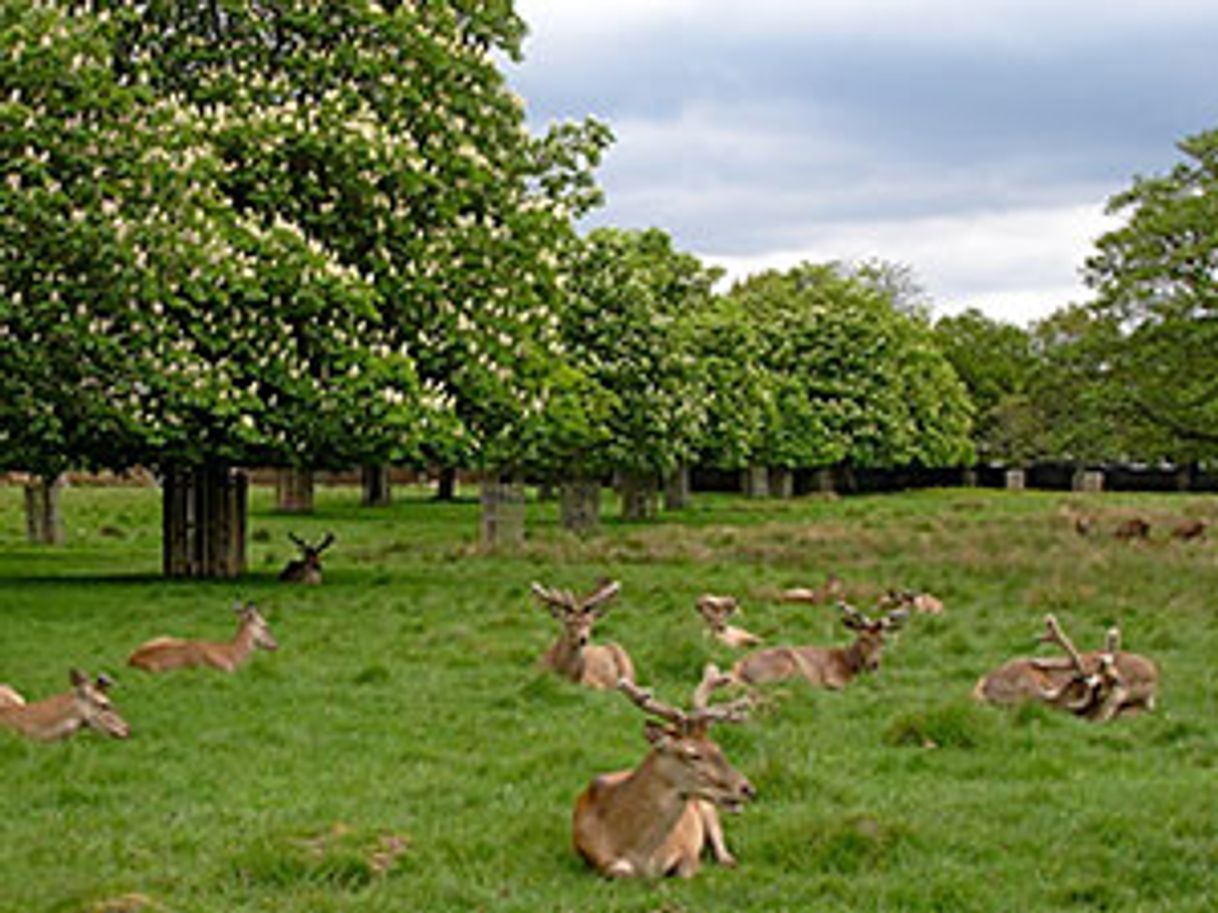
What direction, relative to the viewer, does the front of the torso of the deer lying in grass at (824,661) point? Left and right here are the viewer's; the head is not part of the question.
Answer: facing to the right of the viewer

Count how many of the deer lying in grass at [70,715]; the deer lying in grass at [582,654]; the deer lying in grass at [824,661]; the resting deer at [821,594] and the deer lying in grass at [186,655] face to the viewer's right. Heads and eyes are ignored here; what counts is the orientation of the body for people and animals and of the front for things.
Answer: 4

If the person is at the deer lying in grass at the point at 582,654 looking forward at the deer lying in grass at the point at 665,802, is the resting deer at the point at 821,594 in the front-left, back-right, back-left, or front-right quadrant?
back-left

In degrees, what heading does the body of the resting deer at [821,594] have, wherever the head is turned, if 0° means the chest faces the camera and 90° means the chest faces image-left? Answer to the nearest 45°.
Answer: approximately 270°

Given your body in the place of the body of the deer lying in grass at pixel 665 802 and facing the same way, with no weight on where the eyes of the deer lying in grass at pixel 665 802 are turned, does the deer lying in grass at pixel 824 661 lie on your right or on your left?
on your left

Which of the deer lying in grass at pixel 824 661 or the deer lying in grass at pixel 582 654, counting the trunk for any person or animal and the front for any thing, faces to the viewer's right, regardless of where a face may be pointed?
the deer lying in grass at pixel 824 661

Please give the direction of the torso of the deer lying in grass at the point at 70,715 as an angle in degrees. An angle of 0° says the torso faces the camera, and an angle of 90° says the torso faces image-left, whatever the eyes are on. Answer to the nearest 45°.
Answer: approximately 270°

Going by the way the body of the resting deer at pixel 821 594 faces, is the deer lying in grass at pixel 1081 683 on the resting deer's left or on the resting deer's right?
on the resting deer's right

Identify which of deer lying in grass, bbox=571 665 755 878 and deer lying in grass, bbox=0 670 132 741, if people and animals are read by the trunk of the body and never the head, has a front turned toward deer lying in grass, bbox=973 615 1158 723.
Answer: deer lying in grass, bbox=0 670 132 741

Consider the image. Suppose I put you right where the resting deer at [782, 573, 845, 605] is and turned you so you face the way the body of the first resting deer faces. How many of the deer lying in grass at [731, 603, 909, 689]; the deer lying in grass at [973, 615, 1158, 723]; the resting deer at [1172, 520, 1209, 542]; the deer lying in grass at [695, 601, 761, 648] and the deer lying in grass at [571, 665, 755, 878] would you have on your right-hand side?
4

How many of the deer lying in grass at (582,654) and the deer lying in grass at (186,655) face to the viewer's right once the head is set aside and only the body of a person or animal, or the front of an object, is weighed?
1
